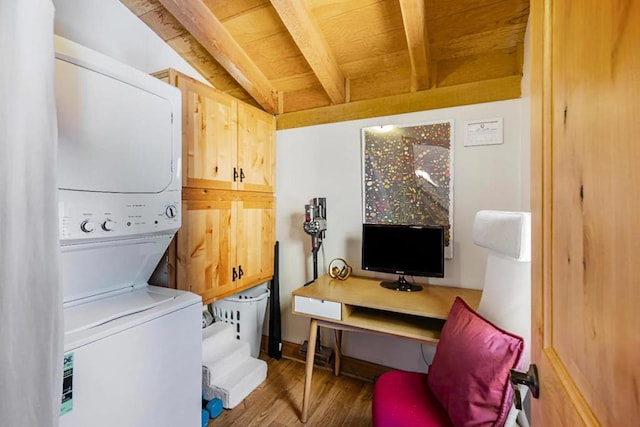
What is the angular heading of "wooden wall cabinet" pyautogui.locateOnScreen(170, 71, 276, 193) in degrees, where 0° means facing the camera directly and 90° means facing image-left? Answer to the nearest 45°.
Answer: approximately 315°

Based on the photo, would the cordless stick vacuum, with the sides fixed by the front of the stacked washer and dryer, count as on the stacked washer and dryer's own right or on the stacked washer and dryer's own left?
on the stacked washer and dryer's own left

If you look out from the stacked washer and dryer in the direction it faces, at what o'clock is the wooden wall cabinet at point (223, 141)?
The wooden wall cabinet is roughly at 9 o'clock from the stacked washer and dryer.

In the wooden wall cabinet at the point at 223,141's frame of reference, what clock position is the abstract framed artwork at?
The abstract framed artwork is roughly at 11 o'clock from the wooden wall cabinet.
